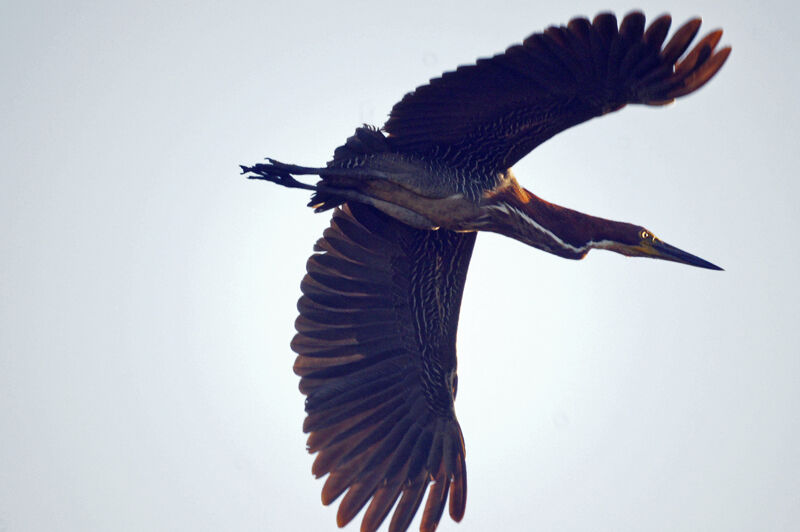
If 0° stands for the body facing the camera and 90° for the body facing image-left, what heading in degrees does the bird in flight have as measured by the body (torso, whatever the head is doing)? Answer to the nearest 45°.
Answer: approximately 270°
